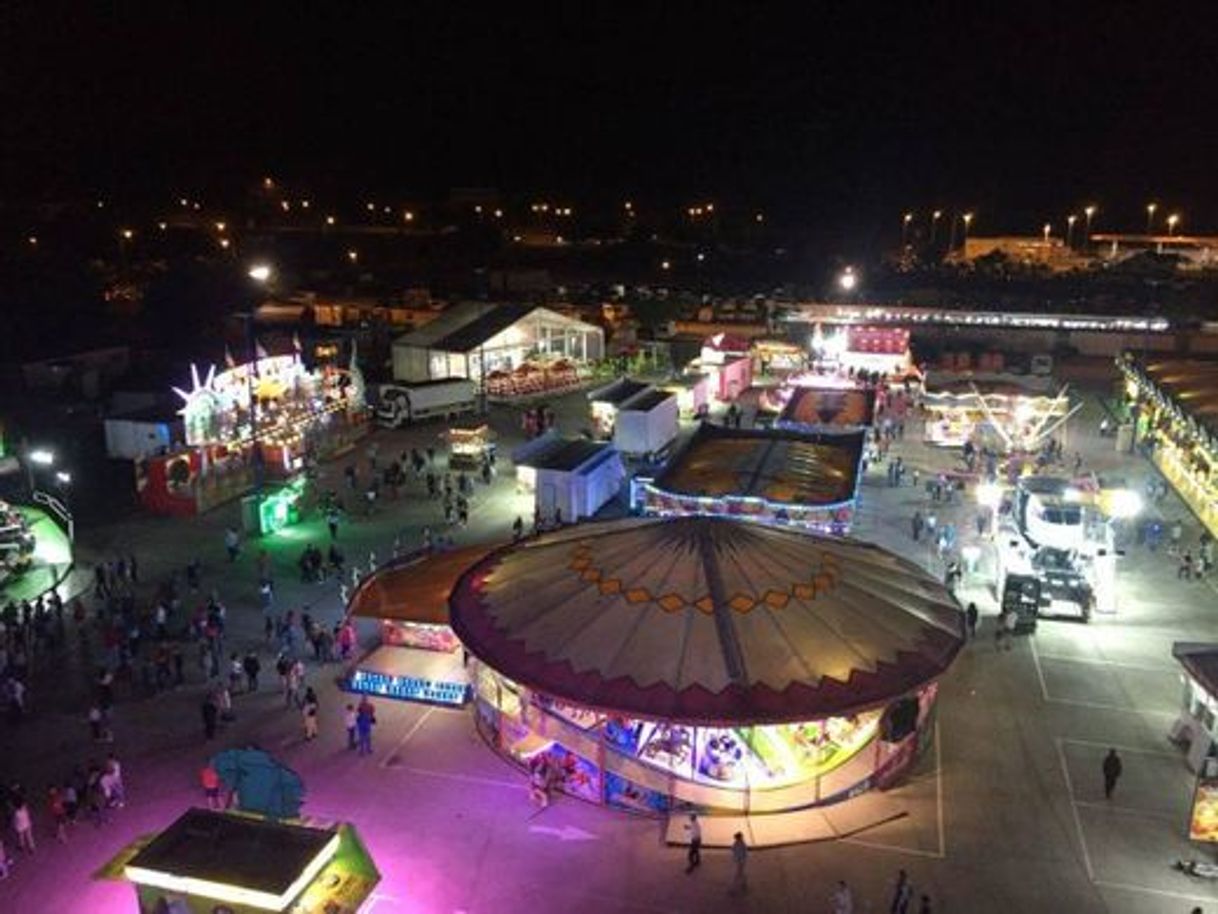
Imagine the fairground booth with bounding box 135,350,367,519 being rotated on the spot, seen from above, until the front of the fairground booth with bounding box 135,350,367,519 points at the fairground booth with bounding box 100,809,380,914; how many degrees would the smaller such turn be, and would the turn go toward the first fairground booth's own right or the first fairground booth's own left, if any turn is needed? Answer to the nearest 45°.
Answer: approximately 45° to the first fairground booth's own right

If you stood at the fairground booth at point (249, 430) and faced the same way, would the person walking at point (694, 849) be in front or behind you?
in front

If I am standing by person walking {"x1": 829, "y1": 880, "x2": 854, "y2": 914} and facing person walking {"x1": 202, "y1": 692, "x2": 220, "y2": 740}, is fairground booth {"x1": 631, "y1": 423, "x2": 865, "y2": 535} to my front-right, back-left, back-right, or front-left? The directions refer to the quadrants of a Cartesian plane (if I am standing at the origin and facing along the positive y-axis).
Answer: front-right

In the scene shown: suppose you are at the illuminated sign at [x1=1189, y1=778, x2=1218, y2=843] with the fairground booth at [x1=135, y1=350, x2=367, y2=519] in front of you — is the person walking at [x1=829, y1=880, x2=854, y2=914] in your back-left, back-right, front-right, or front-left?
front-left

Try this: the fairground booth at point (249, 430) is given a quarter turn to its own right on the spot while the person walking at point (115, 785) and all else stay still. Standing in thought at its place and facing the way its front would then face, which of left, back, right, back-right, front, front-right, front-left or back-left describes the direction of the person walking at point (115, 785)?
front-left

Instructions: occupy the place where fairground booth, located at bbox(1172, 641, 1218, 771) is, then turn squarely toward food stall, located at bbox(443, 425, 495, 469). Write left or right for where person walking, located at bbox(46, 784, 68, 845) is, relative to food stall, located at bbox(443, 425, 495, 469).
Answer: left

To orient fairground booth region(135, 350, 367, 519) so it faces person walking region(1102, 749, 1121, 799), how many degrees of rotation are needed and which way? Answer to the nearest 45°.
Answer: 0° — it already faces them

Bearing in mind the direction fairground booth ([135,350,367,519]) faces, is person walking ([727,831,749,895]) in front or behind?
in front

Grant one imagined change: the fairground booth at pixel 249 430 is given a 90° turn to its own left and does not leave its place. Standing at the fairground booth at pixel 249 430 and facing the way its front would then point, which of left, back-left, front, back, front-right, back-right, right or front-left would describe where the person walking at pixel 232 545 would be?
back-right

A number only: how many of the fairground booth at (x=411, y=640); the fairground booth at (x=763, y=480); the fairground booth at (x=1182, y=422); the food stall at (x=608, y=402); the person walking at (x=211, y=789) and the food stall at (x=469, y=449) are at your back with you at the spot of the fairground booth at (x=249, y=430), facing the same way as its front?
0

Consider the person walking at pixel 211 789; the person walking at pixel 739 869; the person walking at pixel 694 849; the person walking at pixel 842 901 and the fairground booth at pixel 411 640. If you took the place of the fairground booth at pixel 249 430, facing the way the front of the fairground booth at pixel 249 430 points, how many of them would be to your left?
0

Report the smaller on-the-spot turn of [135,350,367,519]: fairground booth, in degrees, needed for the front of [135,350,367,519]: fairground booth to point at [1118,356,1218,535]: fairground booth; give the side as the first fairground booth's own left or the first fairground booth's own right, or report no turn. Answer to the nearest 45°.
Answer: approximately 45° to the first fairground booth's own left

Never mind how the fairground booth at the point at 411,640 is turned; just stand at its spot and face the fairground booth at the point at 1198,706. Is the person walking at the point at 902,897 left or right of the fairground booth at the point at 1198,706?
right

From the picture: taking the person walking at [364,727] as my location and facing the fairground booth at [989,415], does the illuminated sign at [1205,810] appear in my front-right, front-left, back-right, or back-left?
front-right

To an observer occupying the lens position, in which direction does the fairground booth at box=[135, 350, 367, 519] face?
facing the viewer and to the right of the viewer

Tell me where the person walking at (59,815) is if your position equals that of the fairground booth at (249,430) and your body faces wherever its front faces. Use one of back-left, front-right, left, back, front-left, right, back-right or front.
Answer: front-right
